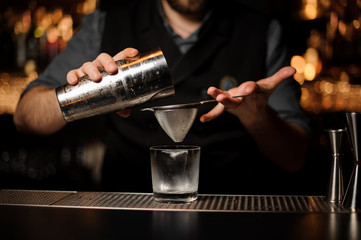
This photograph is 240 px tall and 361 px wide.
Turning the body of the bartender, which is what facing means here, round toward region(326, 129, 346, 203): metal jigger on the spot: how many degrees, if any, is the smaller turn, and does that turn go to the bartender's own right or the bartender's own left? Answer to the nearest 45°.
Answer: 0° — they already face it

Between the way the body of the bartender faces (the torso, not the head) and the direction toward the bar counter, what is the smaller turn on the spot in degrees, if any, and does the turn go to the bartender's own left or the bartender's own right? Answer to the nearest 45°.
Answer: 0° — they already face it

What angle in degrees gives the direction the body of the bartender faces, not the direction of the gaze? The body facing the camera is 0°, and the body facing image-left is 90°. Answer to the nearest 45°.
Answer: approximately 0°
